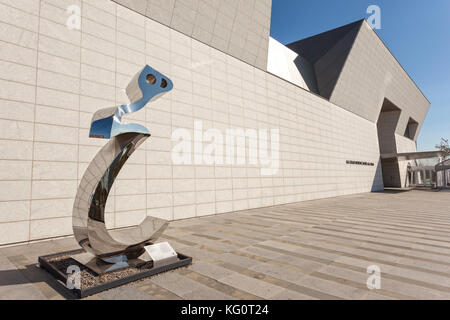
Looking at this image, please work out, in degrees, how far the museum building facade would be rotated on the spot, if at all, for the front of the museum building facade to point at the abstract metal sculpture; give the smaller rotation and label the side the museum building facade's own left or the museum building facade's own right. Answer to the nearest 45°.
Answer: approximately 45° to the museum building facade's own right

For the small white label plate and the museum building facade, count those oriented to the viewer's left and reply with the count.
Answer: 0

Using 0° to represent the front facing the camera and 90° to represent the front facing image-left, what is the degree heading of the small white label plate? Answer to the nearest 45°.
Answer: approximately 315°

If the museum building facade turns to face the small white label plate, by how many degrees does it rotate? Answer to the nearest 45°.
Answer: approximately 45° to its right

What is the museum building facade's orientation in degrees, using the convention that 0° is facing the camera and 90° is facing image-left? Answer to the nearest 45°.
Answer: approximately 315°

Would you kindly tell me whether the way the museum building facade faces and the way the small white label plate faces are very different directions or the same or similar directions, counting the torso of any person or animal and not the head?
same or similar directions
